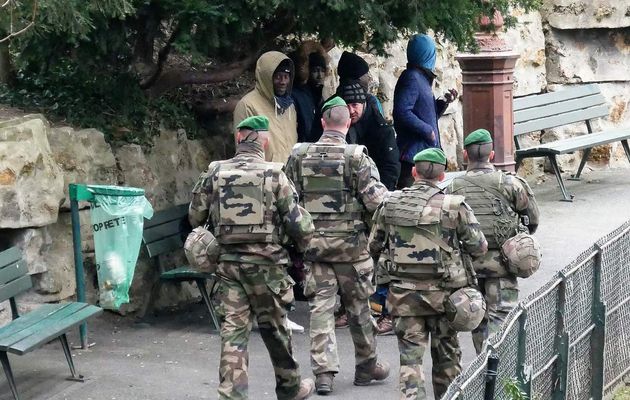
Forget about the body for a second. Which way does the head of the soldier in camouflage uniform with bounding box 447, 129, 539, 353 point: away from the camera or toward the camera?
away from the camera

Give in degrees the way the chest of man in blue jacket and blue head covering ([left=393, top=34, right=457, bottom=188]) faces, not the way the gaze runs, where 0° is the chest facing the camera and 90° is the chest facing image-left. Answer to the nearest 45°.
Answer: approximately 270°

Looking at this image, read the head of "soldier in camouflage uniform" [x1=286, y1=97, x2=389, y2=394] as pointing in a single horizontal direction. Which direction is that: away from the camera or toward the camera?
away from the camera

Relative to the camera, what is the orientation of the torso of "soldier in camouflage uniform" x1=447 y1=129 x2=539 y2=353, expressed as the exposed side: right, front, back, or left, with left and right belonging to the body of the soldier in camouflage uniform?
back

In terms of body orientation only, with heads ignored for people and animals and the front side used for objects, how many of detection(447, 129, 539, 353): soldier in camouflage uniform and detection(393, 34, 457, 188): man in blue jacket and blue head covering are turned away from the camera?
1

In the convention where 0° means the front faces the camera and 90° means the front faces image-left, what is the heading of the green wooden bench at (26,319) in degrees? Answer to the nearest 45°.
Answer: approximately 315°

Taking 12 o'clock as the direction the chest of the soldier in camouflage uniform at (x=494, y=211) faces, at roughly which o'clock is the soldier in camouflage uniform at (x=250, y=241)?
the soldier in camouflage uniform at (x=250, y=241) is roughly at 8 o'clock from the soldier in camouflage uniform at (x=494, y=211).

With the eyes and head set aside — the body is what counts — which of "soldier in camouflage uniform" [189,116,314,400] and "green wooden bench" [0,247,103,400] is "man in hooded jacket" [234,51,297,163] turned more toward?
the soldier in camouflage uniform

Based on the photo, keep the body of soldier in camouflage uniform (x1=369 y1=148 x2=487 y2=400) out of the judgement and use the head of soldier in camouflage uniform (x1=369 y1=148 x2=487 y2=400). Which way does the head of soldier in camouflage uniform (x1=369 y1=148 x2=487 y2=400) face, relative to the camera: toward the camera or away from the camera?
away from the camera

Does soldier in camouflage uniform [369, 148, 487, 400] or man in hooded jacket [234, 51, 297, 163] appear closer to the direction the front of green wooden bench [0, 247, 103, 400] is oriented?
the soldier in camouflage uniform
